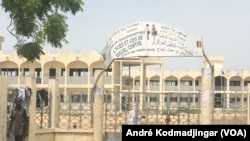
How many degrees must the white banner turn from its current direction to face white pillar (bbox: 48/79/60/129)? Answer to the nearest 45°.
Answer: approximately 135° to its right

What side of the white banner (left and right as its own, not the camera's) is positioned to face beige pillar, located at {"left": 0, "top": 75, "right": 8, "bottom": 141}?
right

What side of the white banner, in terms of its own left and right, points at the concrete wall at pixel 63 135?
right

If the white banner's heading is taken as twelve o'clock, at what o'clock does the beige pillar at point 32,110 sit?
The beige pillar is roughly at 3 o'clock from the white banner.

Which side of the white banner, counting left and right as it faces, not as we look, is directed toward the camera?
front
